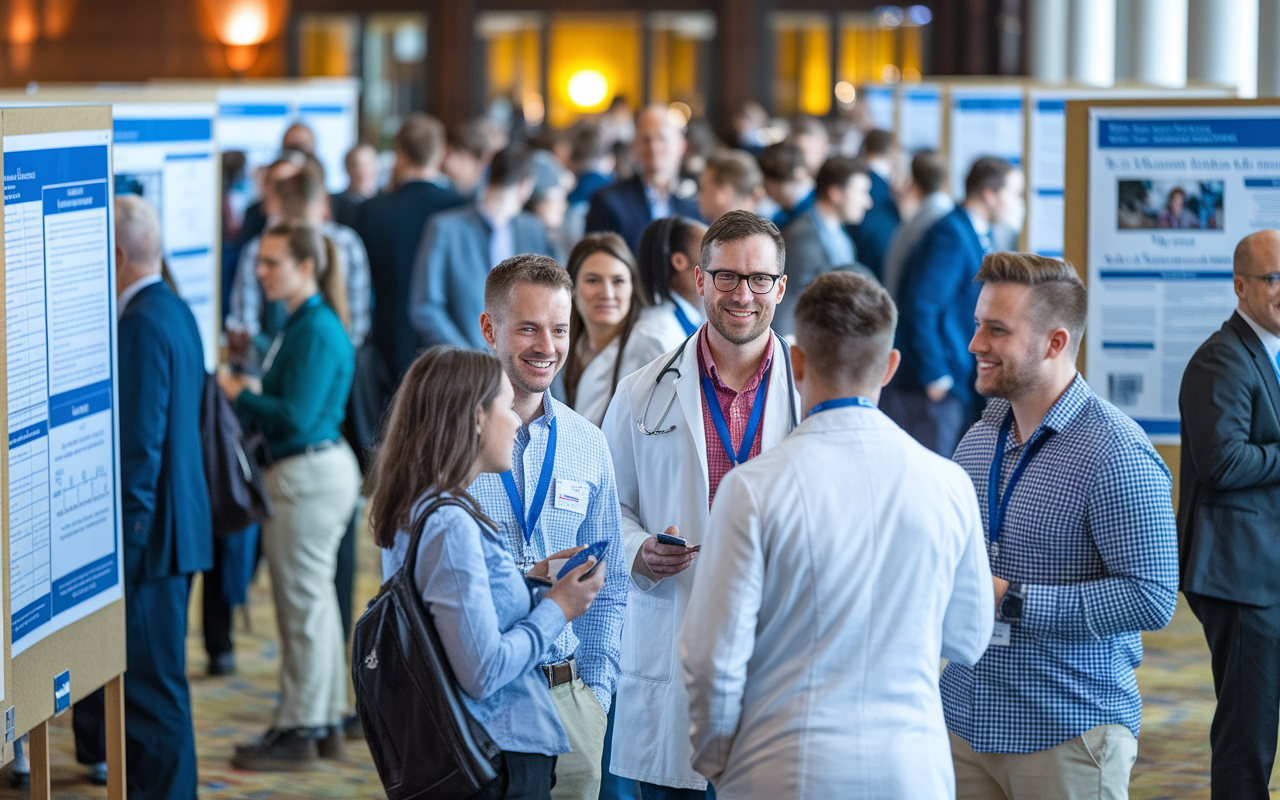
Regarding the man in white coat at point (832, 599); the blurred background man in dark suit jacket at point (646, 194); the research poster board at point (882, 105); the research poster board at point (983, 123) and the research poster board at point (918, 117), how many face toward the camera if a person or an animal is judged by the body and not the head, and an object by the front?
4

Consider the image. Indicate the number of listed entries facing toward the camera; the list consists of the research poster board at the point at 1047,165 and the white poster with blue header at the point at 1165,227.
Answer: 2

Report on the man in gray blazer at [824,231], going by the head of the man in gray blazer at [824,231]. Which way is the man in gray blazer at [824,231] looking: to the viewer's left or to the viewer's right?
to the viewer's right

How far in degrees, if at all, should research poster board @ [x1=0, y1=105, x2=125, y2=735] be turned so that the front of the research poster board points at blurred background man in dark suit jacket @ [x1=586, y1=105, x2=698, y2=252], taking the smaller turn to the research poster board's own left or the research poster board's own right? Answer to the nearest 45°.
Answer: approximately 90° to the research poster board's own left

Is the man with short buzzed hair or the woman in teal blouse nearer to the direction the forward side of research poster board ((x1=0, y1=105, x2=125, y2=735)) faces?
the man with short buzzed hair

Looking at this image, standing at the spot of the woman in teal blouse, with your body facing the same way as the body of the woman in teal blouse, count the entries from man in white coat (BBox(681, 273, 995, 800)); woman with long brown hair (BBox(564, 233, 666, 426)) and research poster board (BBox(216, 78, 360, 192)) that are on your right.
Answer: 1

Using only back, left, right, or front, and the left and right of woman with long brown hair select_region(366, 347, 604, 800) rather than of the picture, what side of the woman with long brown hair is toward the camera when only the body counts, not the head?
right

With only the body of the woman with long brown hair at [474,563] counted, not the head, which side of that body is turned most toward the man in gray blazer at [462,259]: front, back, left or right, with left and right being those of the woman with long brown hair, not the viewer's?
left
